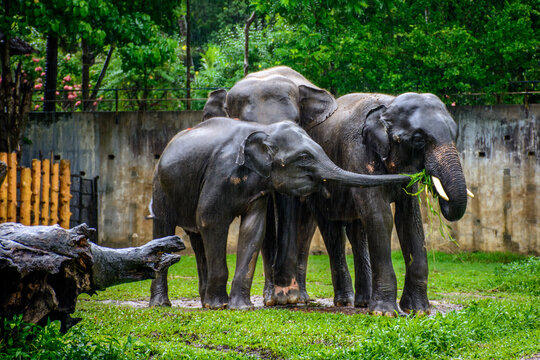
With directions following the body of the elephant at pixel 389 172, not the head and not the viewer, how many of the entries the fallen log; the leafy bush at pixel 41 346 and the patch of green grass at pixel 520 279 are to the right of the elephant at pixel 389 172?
2

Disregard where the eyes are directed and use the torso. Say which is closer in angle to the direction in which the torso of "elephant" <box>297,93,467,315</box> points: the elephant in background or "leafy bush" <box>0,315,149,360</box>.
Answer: the leafy bush

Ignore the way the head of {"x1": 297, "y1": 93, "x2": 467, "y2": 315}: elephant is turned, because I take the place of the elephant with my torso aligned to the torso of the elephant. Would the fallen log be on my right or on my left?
on my right

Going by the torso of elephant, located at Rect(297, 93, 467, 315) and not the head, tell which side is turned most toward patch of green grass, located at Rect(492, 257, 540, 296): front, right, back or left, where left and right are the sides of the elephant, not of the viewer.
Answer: left

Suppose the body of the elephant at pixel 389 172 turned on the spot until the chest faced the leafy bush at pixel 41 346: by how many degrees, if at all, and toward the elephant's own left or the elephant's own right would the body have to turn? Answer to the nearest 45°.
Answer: approximately 90° to the elephant's own right

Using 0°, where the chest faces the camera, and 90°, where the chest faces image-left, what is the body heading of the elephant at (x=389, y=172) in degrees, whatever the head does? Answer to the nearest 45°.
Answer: approximately 315°

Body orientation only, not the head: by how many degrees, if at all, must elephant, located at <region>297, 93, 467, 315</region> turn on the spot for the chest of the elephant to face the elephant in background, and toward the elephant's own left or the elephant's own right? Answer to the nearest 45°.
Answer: approximately 180°
